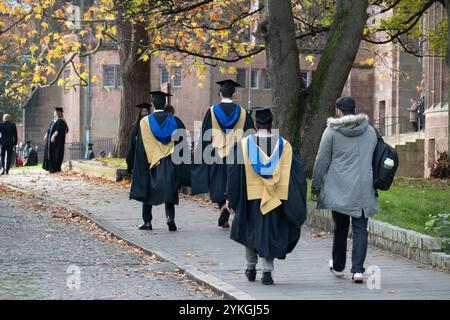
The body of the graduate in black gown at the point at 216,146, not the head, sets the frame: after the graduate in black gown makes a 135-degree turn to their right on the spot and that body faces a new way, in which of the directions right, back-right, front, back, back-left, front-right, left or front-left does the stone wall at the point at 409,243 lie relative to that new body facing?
front

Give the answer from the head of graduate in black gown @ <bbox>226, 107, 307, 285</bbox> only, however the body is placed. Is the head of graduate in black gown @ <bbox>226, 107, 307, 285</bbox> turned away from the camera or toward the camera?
away from the camera

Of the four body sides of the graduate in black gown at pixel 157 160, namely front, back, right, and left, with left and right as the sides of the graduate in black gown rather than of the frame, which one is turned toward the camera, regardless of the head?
back

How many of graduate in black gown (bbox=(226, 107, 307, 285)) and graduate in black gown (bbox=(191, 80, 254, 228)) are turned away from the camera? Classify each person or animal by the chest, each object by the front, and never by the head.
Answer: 2

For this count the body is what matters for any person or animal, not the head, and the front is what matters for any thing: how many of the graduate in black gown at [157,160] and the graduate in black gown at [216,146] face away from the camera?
2

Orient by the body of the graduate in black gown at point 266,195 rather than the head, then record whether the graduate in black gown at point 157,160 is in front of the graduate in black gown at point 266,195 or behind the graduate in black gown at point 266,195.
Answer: in front

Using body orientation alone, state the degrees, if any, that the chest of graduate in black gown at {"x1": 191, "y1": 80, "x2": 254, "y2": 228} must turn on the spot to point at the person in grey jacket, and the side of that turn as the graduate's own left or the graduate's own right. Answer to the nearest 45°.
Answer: approximately 180°

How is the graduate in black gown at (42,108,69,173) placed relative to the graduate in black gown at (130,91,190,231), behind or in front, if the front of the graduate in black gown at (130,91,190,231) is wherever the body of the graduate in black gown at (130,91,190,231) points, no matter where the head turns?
in front

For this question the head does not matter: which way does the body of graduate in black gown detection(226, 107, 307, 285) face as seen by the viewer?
away from the camera

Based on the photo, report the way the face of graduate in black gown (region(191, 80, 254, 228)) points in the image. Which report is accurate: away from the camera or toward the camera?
away from the camera

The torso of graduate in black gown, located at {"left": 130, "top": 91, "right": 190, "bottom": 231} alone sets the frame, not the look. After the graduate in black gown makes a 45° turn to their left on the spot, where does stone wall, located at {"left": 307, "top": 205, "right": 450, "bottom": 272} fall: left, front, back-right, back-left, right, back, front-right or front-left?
back

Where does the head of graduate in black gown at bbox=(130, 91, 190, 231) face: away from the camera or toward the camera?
away from the camera

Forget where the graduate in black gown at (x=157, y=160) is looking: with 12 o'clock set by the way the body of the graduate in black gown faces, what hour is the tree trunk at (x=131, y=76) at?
The tree trunk is roughly at 12 o'clock from the graduate in black gown.

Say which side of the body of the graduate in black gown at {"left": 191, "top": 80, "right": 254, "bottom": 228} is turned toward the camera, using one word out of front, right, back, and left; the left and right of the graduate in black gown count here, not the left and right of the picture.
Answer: back

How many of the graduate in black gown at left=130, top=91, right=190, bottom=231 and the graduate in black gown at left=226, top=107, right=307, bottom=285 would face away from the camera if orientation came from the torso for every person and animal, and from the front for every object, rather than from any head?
2
